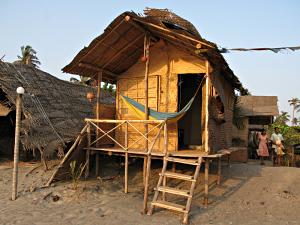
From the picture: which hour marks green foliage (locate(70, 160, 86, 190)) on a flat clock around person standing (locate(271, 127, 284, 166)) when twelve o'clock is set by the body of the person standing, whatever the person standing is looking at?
The green foliage is roughly at 1 o'clock from the person standing.

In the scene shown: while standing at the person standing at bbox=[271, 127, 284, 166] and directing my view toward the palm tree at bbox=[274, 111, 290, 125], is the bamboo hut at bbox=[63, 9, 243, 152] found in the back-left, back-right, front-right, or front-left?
back-left

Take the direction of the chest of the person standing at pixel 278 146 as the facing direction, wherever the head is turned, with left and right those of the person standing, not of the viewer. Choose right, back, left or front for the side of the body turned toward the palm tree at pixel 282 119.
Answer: back

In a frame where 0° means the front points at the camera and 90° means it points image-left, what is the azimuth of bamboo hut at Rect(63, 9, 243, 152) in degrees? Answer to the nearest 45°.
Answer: approximately 45°

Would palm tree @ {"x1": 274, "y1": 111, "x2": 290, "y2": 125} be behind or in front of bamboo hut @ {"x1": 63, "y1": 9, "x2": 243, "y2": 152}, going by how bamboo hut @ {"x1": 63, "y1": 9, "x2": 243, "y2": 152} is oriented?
behind
